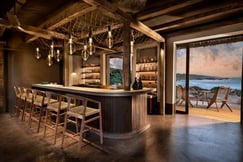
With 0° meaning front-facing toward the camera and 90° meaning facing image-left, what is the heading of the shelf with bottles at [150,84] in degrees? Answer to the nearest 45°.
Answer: approximately 0°

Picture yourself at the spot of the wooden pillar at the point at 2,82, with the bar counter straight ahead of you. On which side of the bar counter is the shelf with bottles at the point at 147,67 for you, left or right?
left

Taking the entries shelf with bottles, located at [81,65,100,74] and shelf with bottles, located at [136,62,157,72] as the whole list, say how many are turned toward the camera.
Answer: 2

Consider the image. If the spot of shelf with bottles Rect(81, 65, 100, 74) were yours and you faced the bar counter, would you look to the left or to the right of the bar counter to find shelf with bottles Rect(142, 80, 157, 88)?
left

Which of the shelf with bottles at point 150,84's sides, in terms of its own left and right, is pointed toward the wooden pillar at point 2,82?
right

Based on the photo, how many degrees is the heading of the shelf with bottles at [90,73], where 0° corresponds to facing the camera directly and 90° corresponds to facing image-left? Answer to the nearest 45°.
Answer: approximately 0°

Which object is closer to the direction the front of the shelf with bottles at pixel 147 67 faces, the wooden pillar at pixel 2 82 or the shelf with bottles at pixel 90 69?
the wooden pillar

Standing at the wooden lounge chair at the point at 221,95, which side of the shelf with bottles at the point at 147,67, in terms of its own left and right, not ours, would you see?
left
